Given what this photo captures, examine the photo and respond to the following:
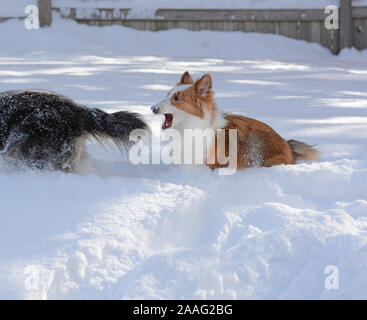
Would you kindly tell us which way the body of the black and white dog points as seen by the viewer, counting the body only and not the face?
to the viewer's left

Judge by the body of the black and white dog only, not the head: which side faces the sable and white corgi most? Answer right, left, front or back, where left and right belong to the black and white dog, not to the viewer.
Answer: back

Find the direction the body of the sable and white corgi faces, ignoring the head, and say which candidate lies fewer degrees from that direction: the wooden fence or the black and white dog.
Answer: the black and white dog

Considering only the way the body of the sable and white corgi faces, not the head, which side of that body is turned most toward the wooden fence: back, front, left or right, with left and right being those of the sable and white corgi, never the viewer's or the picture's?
right

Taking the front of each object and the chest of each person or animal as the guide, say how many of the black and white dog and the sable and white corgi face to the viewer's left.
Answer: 2

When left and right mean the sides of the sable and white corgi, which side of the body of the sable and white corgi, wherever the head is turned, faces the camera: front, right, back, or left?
left
